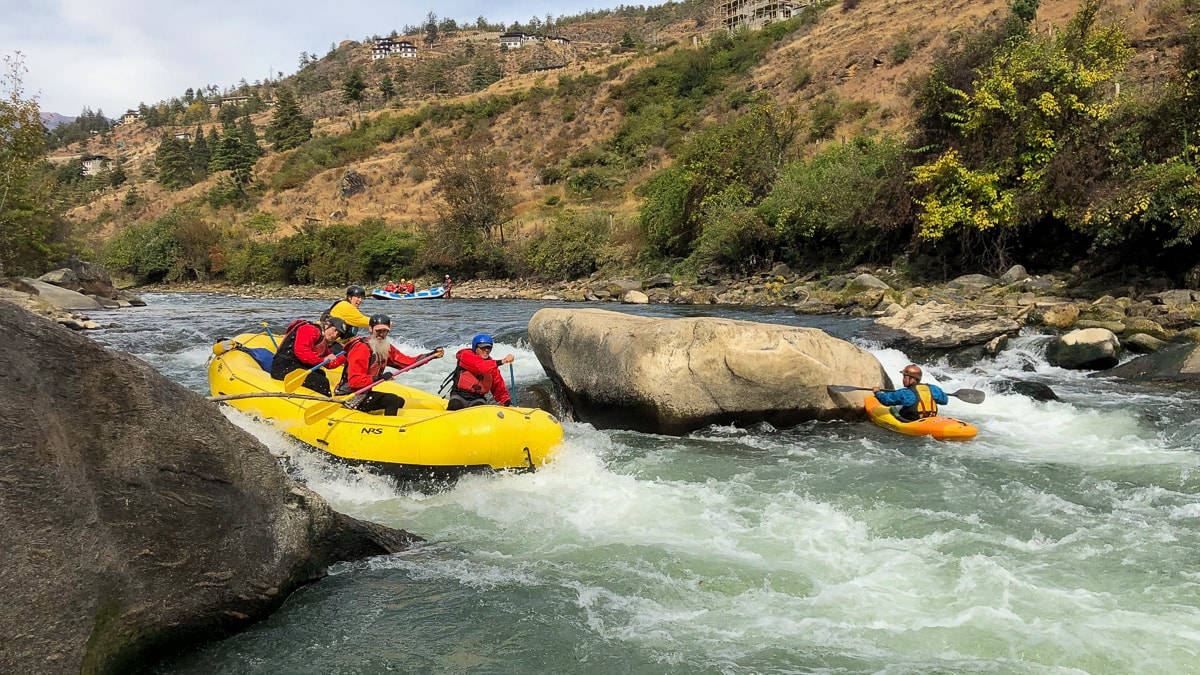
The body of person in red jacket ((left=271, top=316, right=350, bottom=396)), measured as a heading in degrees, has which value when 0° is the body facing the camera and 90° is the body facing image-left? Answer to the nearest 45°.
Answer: approximately 315°

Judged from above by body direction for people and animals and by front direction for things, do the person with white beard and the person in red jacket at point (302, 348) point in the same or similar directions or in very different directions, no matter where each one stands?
same or similar directions

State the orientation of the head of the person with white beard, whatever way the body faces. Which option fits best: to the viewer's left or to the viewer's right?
to the viewer's right

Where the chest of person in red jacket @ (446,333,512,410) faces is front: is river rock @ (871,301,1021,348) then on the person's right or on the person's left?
on the person's left

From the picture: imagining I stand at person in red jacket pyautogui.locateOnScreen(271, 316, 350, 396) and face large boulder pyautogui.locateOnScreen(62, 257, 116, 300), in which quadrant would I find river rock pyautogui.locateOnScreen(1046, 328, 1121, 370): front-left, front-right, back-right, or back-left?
back-right

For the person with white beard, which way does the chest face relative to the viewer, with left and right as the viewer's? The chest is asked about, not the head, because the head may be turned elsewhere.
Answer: facing the viewer and to the right of the viewer

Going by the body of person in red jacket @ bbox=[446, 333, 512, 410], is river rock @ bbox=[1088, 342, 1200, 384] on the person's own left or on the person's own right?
on the person's own left

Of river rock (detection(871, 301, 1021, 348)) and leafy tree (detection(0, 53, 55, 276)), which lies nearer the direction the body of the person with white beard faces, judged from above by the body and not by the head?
the river rock

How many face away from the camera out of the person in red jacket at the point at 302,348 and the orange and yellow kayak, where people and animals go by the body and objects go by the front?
0
